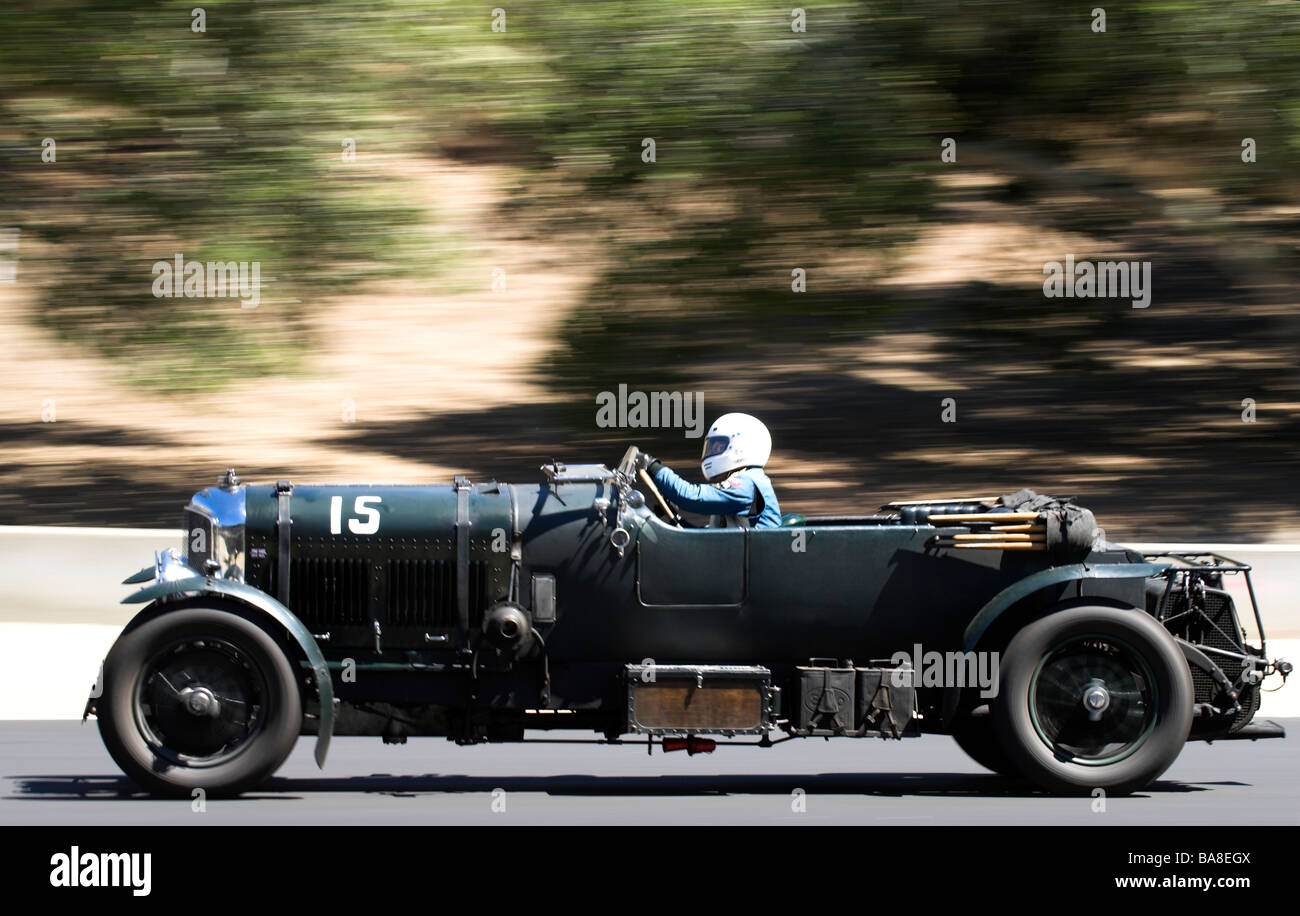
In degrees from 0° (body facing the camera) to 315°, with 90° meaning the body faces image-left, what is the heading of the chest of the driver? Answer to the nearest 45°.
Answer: approximately 90°

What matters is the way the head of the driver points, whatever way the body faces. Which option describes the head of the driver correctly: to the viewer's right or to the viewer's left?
to the viewer's left

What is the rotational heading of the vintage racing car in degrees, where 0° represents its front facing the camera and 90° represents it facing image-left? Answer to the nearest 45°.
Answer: approximately 90°
